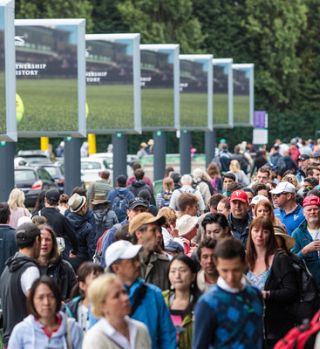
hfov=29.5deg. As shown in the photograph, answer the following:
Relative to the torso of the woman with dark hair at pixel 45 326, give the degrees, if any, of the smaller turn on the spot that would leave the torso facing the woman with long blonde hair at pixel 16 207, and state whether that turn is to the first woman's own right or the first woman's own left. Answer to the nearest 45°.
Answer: approximately 180°

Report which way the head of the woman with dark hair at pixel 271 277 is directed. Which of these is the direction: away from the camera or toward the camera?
toward the camera

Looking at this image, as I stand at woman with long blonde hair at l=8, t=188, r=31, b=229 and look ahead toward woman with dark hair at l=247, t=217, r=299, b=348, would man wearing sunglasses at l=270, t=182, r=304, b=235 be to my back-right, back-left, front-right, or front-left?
front-left

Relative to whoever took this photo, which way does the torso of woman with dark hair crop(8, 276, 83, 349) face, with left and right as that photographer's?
facing the viewer

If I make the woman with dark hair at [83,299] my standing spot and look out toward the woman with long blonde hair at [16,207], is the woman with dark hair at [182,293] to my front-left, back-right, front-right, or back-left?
back-right

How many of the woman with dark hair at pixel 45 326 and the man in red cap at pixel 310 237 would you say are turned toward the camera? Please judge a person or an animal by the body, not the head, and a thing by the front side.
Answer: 2

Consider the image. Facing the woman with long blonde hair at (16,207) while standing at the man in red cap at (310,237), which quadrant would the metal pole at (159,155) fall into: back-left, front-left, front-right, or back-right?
front-right

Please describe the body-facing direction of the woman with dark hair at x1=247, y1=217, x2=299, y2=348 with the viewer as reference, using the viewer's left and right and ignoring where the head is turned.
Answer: facing the viewer and to the left of the viewer
